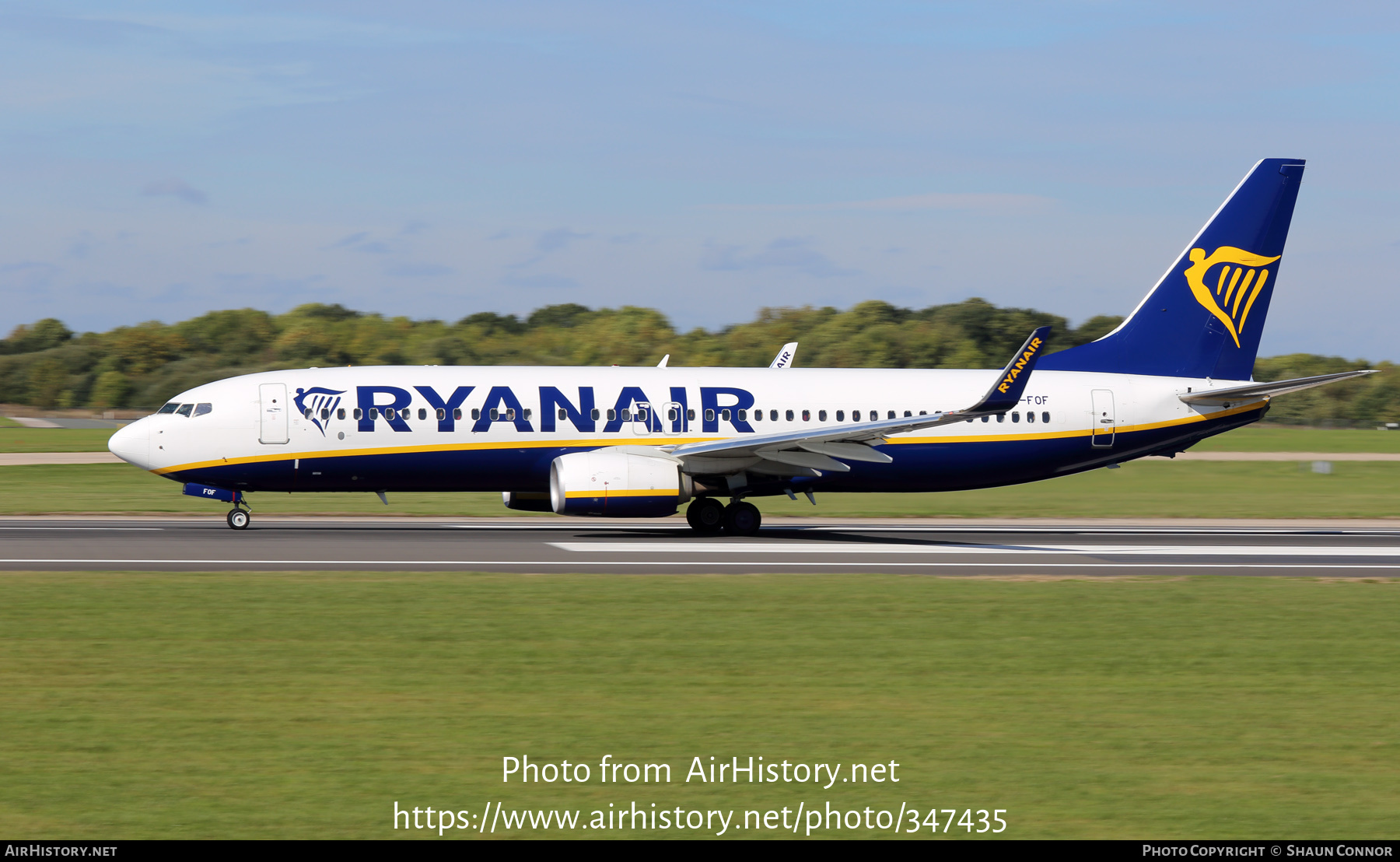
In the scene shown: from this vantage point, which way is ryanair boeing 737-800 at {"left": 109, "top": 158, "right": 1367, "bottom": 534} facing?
to the viewer's left
